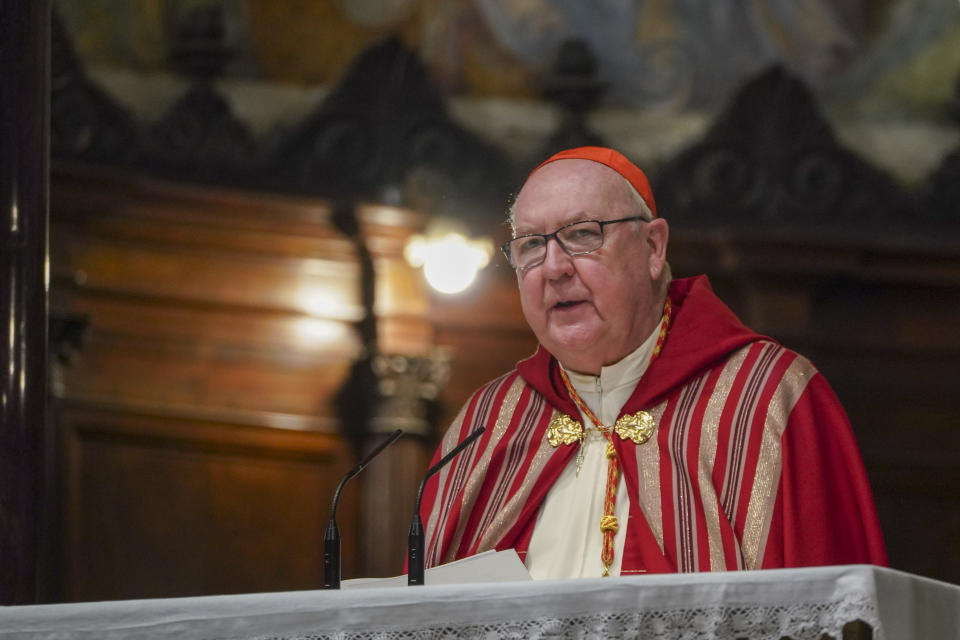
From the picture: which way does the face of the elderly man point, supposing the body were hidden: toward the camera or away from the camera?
toward the camera

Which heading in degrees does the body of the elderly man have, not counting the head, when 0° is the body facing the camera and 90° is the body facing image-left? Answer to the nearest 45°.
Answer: approximately 45°

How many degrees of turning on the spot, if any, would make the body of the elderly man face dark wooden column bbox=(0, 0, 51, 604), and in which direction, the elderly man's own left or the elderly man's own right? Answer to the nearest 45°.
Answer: approximately 45° to the elderly man's own right
